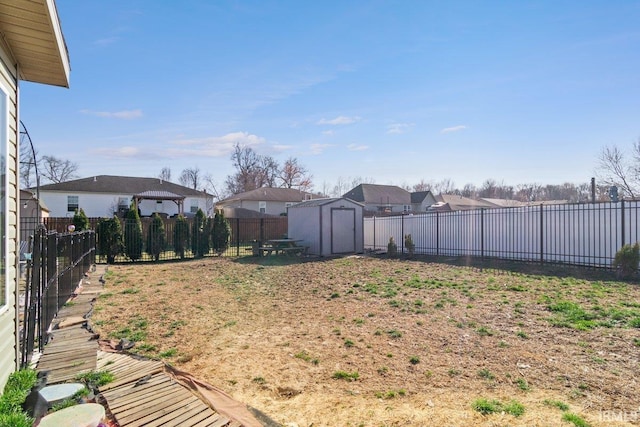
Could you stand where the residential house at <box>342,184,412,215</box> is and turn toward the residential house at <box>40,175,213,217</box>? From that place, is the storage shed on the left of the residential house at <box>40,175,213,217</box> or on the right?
left

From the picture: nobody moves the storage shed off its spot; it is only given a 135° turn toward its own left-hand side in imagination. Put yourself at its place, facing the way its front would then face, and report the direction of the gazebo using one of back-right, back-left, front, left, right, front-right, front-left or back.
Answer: front-left

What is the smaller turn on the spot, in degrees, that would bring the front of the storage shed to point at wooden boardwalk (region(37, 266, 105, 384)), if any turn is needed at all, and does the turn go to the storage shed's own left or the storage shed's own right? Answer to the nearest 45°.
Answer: approximately 45° to the storage shed's own right

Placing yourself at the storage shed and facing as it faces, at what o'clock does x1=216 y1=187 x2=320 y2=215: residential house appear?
The residential house is roughly at 7 o'clock from the storage shed.

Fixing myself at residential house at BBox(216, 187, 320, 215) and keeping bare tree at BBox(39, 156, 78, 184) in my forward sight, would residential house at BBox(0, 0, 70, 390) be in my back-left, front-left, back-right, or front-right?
back-left

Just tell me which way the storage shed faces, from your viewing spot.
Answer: facing the viewer and to the right of the viewer

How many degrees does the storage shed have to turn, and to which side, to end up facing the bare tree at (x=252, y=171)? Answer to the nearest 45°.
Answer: approximately 135° to its left

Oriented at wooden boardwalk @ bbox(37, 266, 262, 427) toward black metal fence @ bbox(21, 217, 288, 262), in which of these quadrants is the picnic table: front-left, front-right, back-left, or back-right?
front-right
